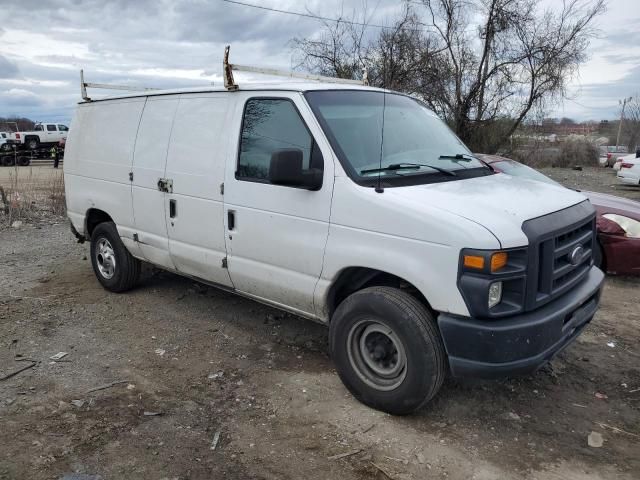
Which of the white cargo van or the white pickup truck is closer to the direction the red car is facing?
the white cargo van

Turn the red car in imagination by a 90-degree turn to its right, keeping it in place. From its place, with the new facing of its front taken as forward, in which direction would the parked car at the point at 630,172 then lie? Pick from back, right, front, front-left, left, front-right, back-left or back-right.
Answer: back-right

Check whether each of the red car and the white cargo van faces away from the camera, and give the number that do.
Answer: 0

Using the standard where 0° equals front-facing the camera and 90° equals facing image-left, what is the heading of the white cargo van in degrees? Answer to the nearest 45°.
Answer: approximately 315°

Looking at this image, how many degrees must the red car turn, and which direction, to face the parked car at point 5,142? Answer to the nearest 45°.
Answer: approximately 180°

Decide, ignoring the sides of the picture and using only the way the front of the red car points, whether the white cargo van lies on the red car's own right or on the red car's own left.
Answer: on the red car's own right

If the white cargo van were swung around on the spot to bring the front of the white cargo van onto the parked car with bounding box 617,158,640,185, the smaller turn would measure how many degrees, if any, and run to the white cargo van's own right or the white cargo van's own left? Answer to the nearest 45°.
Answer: approximately 90° to the white cargo van's own left

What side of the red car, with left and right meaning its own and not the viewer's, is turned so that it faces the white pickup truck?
back

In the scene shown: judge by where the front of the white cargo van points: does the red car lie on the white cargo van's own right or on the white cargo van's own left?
on the white cargo van's own left

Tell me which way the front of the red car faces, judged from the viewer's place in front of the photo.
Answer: facing the viewer and to the right of the viewer
